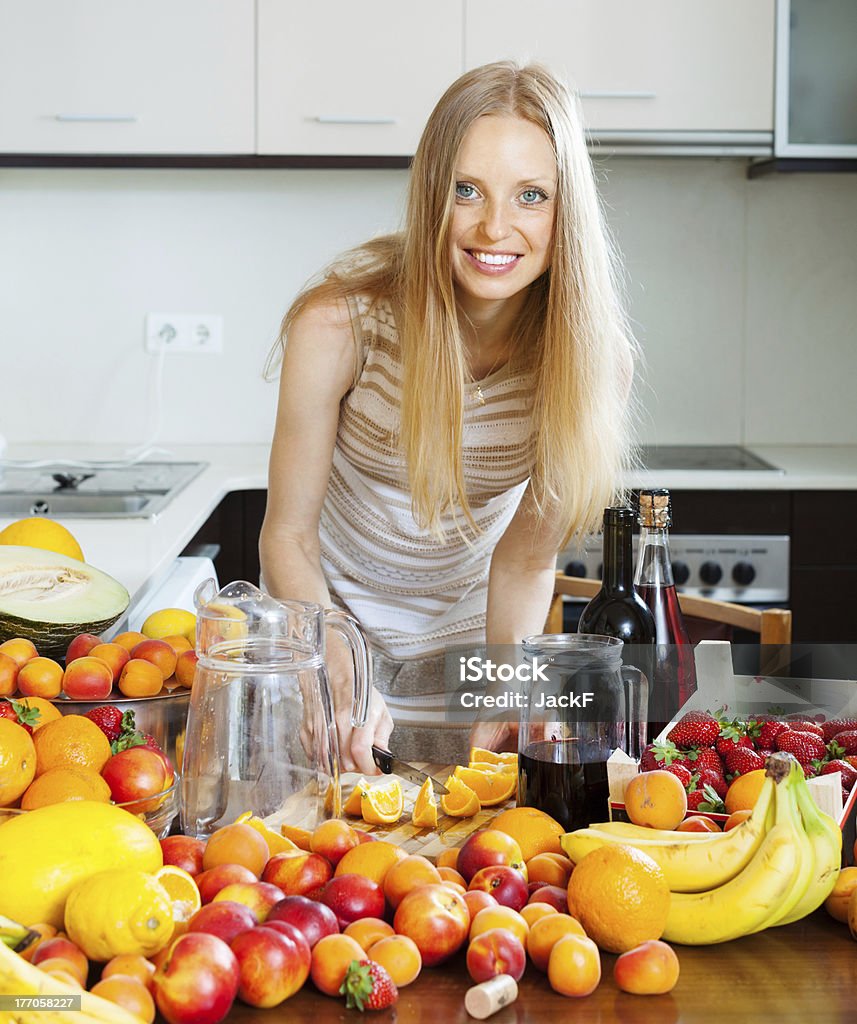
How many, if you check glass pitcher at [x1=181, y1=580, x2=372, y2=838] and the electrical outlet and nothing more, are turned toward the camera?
1

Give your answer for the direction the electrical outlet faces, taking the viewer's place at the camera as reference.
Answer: facing the viewer

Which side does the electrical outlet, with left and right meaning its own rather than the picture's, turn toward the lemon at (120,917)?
front

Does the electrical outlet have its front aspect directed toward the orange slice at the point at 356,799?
yes

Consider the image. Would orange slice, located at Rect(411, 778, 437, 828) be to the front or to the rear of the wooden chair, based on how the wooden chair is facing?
to the front

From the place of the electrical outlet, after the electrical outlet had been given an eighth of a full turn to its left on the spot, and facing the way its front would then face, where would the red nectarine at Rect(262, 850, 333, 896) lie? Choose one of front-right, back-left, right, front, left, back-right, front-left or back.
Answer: front-right

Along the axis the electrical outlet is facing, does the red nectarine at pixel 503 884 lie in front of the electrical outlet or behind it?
in front

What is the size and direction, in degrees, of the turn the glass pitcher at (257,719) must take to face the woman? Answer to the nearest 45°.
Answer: approximately 90° to its right

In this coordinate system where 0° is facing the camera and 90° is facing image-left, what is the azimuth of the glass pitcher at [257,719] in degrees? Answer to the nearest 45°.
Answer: approximately 90°

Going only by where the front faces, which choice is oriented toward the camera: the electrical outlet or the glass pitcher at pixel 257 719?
the electrical outlet

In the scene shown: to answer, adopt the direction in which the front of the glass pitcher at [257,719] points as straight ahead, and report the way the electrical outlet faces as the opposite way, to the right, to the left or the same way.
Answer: to the left

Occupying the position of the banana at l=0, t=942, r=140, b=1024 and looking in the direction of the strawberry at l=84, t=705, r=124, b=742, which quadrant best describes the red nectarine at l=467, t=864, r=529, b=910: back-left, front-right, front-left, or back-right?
front-right

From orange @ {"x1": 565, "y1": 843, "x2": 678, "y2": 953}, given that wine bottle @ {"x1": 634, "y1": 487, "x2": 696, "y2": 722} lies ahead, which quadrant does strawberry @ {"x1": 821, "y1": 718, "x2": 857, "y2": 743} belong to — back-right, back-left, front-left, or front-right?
front-right

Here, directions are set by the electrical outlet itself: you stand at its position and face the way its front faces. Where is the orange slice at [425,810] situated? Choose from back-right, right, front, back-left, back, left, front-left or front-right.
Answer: front

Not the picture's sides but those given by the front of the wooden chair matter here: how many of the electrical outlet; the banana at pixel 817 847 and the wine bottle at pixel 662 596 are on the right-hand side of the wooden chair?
1
